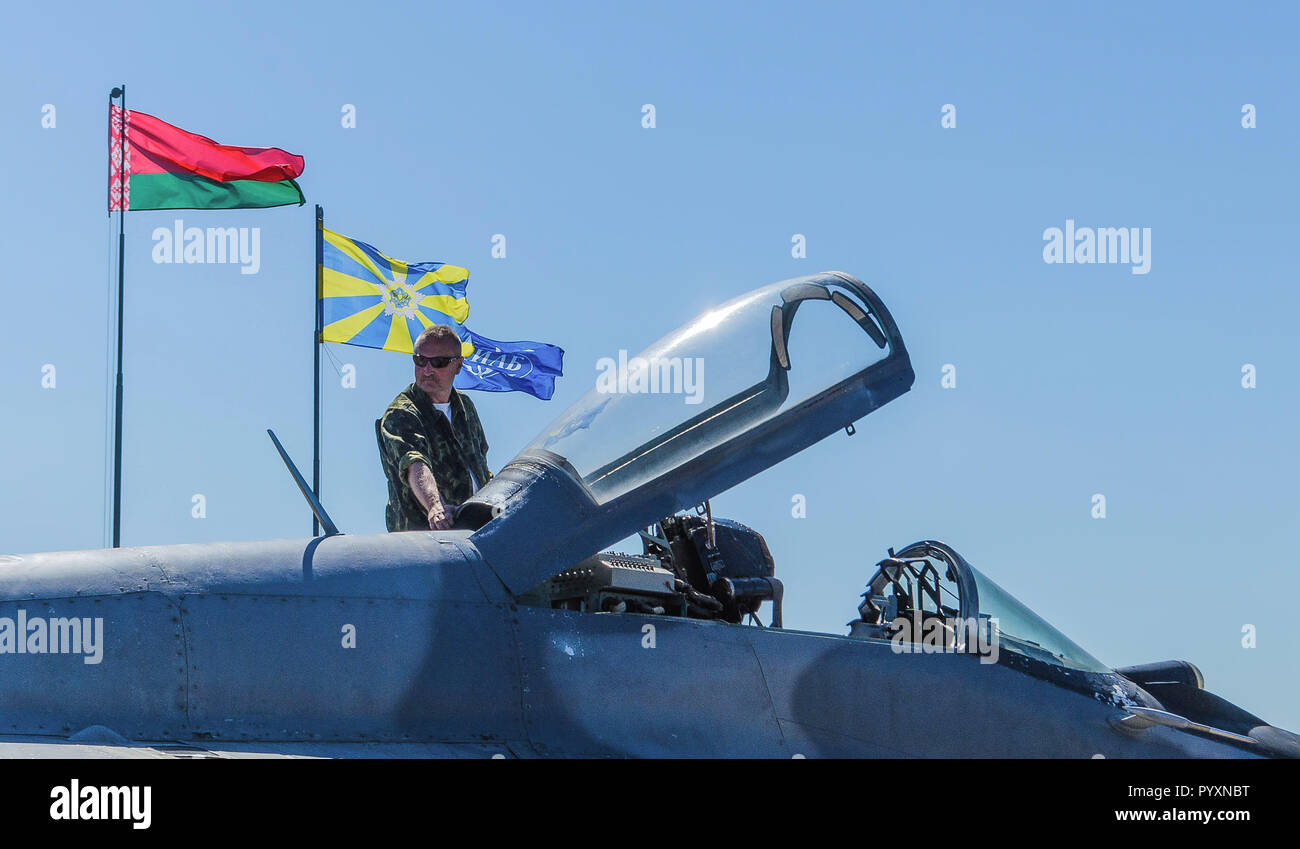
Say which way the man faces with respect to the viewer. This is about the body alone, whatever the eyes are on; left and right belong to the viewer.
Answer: facing the viewer and to the right of the viewer

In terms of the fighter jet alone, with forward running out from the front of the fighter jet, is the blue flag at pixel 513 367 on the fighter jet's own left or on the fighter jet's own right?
on the fighter jet's own left

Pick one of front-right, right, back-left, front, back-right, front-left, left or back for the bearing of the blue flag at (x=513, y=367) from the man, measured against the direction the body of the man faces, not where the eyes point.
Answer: back-left

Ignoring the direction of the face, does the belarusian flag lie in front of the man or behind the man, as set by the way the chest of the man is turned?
behind

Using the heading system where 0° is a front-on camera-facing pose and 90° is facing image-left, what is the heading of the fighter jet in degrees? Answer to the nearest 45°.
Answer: approximately 270°

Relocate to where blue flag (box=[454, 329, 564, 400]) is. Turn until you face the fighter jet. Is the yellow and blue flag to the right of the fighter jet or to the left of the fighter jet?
right
